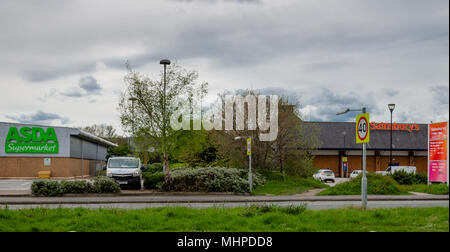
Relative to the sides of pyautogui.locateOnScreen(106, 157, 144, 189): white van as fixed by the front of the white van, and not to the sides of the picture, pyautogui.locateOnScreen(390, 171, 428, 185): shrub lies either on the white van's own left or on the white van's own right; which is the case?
on the white van's own left

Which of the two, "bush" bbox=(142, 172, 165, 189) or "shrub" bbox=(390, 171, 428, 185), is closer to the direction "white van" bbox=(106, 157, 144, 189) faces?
the bush

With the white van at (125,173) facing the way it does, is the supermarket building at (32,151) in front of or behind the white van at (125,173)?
behind

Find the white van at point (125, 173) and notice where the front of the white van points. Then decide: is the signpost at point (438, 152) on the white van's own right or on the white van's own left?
on the white van's own left

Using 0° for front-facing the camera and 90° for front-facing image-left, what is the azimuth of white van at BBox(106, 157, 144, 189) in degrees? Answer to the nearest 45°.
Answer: approximately 0°
